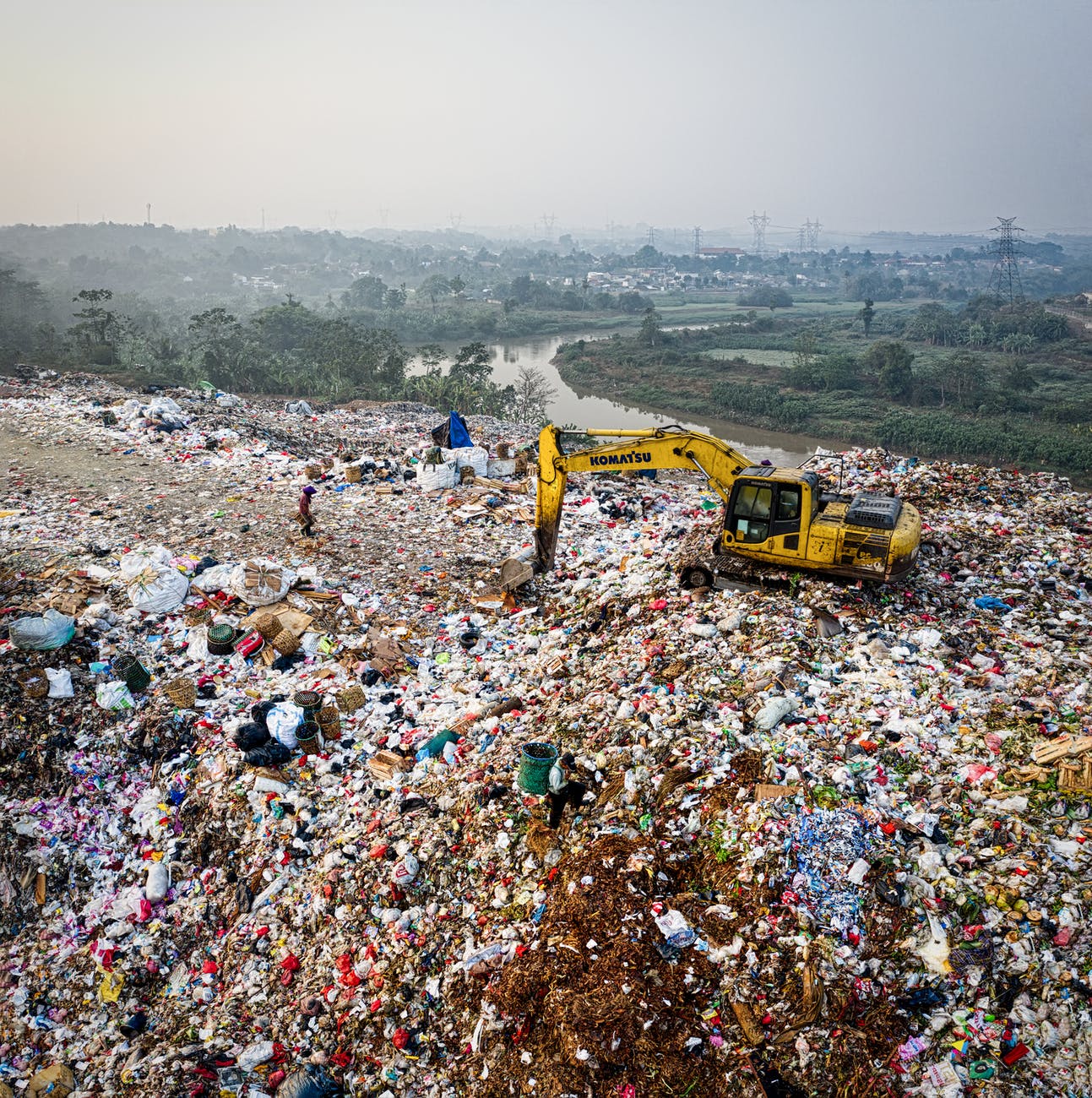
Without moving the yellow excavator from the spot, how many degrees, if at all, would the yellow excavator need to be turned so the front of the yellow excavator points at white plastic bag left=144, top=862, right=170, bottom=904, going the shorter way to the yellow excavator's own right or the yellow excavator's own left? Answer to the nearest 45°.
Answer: approximately 45° to the yellow excavator's own left

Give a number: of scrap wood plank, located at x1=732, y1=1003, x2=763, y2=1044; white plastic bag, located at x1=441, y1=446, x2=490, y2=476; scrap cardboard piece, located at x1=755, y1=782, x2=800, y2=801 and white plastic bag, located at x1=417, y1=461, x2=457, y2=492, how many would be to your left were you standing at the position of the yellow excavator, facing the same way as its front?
2

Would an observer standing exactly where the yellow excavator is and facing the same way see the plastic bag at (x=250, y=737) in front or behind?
in front

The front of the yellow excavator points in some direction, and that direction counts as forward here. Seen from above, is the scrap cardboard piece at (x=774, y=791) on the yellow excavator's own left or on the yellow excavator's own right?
on the yellow excavator's own left

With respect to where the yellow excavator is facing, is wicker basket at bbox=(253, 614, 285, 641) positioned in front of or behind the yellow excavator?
in front

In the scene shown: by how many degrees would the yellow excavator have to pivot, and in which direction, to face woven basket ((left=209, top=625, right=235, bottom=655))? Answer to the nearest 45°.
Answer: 0° — it already faces it

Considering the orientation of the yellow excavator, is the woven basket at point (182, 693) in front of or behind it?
in front

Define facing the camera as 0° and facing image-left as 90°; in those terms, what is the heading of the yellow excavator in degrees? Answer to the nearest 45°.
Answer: approximately 90°

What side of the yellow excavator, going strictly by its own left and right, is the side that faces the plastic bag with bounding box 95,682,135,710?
front

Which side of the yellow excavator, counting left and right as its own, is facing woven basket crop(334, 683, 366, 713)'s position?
front

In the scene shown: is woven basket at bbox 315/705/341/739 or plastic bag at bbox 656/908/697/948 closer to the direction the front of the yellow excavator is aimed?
the woven basket

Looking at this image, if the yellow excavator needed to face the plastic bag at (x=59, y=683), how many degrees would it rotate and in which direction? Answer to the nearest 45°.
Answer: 0° — it already faces it

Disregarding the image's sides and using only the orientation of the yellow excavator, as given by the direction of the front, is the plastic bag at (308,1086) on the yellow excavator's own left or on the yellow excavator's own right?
on the yellow excavator's own left
